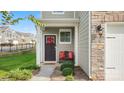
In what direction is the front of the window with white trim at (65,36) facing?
toward the camera

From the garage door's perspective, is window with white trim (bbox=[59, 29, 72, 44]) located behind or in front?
behind

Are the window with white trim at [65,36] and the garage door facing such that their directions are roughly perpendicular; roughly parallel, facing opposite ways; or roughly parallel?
roughly parallel

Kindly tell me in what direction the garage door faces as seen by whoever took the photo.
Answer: facing the viewer

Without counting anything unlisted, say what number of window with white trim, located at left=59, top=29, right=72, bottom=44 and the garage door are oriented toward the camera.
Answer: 2

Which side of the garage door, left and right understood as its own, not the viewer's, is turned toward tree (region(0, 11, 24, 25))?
right

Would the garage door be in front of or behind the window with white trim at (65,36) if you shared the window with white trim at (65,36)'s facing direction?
in front
